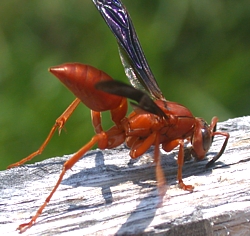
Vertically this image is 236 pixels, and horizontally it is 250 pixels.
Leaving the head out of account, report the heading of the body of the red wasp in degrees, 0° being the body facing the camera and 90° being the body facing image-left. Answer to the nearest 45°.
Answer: approximately 270°
